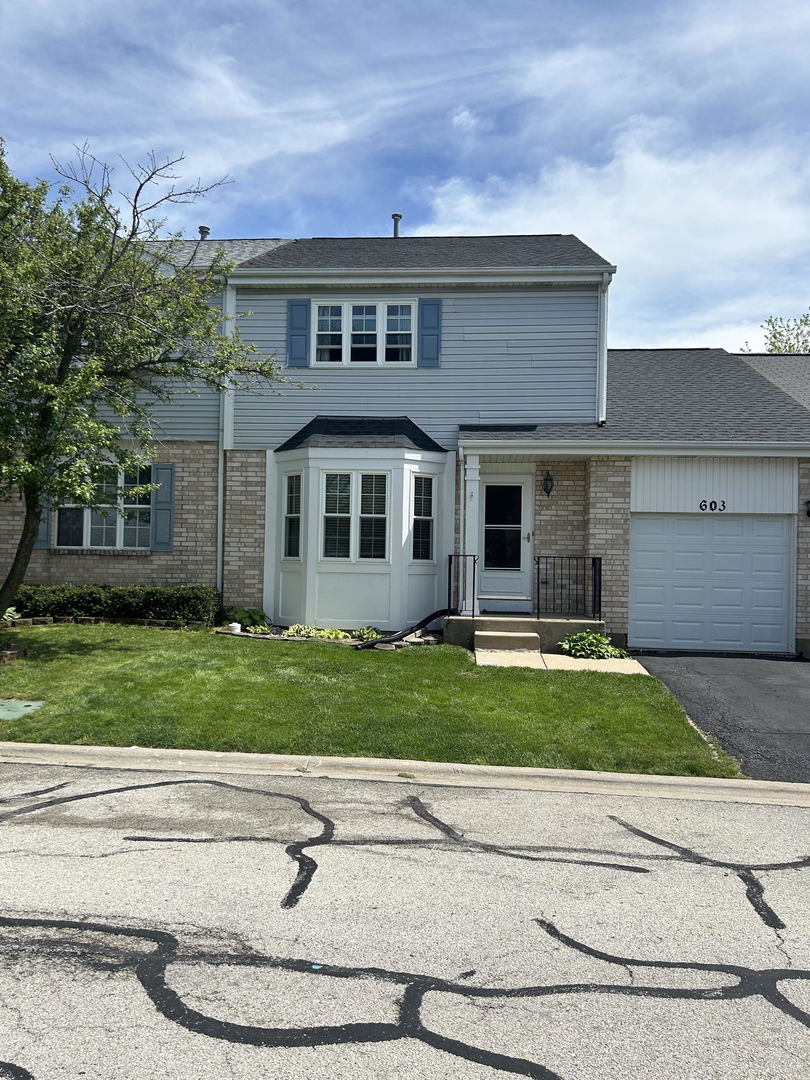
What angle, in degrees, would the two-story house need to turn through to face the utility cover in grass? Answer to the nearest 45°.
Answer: approximately 45° to its right

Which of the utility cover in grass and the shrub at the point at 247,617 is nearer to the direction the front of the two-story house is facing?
the utility cover in grass

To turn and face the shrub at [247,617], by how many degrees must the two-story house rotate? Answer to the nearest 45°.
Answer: approximately 90° to its right

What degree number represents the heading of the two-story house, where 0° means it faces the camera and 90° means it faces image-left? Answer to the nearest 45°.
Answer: approximately 0°

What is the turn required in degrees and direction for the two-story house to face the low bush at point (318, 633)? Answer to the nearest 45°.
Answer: approximately 45° to its right
